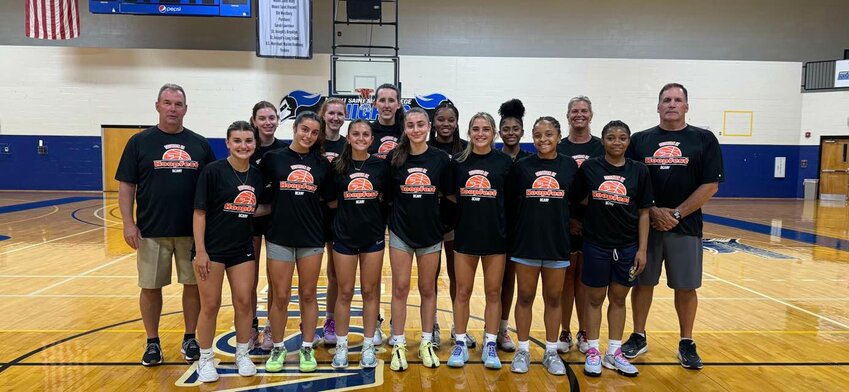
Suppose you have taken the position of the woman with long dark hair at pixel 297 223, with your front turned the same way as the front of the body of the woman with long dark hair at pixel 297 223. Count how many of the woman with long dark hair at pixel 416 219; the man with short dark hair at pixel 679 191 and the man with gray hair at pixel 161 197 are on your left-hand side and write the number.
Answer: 2

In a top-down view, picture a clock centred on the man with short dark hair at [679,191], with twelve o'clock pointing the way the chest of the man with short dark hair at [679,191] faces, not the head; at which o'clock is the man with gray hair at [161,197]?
the man with gray hair at [161,197] is roughly at 2 o'clock from the man with short dark hair at [679,191].

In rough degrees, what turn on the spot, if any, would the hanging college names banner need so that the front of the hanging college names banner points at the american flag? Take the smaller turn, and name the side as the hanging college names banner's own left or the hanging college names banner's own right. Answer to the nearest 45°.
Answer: approximately 90° to the hanging college names banner's own right

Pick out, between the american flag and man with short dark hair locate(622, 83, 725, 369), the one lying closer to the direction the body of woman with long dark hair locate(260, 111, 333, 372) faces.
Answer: the man with short dark hair

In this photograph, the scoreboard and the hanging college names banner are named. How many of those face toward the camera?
2

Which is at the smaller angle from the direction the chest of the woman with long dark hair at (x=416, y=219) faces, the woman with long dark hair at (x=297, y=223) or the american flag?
the woman with long dark hair

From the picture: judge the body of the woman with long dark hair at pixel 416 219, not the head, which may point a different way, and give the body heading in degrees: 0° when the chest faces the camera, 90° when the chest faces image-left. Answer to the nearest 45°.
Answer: approximately 0°

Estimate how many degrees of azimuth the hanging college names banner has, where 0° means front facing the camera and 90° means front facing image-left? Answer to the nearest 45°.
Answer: approximately 0°
